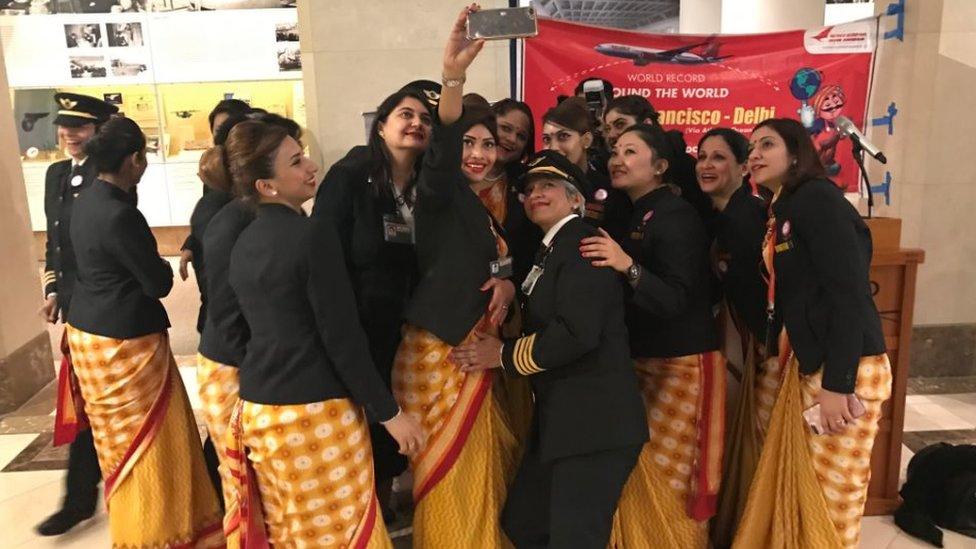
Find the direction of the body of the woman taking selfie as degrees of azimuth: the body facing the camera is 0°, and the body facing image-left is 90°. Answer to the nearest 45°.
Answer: approximately 315°

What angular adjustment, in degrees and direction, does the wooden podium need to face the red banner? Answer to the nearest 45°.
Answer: approximately 135° to its right

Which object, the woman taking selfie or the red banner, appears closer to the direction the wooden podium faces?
the woman taking selfie

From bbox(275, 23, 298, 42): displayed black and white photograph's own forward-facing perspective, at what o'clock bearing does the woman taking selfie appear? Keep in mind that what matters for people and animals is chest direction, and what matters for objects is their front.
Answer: The woman taking selfie is roughly at 12 o'clock from the displayed black and white photograph.

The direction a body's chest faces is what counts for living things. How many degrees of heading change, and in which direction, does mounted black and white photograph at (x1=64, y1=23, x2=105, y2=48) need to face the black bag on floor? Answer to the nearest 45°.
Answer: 0° — it already faces it

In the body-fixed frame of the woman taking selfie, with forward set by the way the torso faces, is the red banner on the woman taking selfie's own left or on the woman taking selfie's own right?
on the woman taking selfie's own left

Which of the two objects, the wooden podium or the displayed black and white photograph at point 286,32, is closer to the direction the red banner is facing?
the wooden podium

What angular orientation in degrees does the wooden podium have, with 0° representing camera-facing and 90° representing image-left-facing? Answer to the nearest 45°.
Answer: approximately 0°
